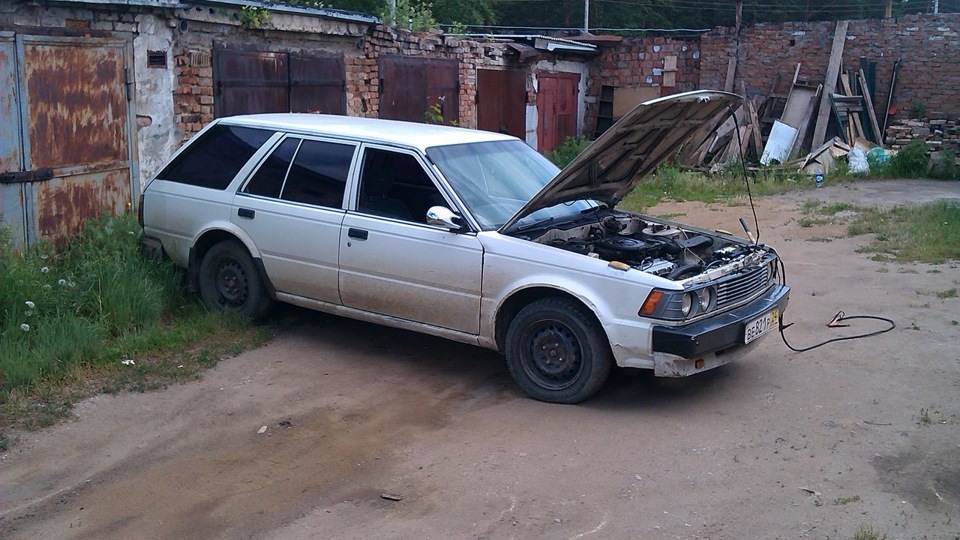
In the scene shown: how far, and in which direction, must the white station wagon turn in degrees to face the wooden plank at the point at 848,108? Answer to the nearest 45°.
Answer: approximately 90° to its left

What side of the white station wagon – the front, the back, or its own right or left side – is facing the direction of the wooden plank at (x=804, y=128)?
left

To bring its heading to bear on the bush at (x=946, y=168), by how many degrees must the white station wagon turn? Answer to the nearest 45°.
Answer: approximately 90° to its left

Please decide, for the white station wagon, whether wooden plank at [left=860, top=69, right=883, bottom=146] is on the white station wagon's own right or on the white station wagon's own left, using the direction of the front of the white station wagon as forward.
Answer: on the white station wagon's own left

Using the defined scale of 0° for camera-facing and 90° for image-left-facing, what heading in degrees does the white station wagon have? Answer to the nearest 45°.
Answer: approximately 315°

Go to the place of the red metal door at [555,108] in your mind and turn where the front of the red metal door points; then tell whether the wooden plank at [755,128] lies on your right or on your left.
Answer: on your left

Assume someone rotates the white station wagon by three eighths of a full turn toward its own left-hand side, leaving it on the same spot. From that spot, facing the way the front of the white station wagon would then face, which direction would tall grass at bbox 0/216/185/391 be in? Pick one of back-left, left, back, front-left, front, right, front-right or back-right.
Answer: left

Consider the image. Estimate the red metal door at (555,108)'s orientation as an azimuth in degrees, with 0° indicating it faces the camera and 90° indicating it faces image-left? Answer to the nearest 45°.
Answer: approximately 315°
